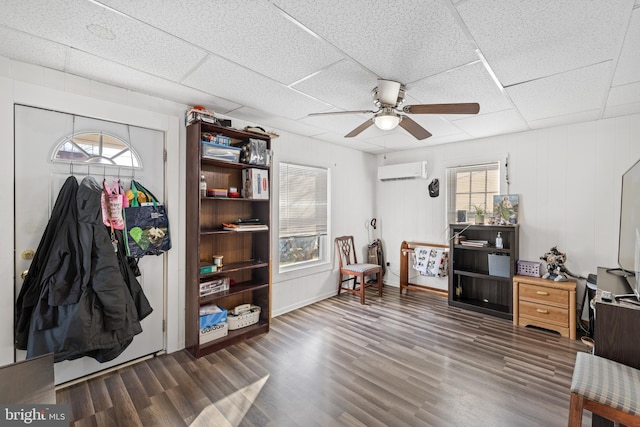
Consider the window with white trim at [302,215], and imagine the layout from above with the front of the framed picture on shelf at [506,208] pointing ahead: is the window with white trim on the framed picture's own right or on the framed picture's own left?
on the framed picture's own right

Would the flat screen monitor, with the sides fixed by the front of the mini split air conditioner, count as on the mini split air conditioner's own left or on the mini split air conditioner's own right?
on the mini split air conditioner's own left

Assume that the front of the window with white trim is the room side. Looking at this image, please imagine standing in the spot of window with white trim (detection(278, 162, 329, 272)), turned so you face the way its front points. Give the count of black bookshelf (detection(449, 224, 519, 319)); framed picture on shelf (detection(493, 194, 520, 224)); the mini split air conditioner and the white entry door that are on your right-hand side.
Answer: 1

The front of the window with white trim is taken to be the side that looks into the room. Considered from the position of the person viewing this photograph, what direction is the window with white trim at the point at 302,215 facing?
facing the viewer and to the right of the viewer

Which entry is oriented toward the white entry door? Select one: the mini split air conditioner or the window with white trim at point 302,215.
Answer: the mini split air conditioner

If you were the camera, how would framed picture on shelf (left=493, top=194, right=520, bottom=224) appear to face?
facing the viewer

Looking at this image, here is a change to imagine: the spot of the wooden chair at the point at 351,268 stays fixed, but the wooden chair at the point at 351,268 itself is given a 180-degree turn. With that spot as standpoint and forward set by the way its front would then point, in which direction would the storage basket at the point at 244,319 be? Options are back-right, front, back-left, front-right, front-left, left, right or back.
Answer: left

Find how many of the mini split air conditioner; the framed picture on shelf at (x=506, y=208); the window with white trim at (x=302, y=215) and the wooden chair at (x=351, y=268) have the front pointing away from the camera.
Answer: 0

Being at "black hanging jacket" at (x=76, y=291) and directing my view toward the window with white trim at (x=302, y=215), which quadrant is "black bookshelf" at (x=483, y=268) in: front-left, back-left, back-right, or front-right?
front-right

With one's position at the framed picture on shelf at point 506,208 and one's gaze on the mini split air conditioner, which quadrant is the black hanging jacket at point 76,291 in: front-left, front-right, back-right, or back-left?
front-left

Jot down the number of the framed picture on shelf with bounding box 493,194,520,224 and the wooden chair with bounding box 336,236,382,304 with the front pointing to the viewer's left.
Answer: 0

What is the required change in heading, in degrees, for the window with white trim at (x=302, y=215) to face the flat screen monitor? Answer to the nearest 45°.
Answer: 0° — it already faces it

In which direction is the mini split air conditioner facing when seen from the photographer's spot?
facing the viewer and to the left of the viewer

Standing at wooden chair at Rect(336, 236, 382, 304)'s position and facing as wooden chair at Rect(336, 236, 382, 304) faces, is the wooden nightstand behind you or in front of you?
in front

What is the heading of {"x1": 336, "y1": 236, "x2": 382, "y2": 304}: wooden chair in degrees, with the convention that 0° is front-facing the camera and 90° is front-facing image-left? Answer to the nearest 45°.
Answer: approximately 315°

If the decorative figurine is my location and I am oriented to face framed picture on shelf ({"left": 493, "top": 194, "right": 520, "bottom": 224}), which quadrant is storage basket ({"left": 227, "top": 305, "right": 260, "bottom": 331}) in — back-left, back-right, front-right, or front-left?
front-left
